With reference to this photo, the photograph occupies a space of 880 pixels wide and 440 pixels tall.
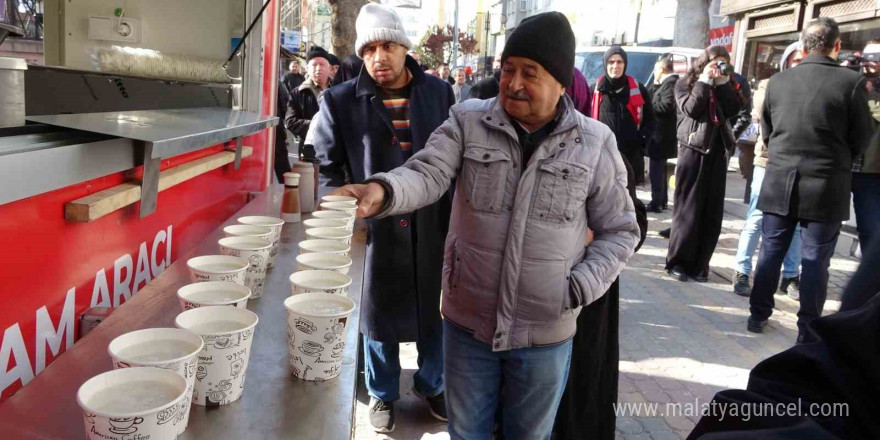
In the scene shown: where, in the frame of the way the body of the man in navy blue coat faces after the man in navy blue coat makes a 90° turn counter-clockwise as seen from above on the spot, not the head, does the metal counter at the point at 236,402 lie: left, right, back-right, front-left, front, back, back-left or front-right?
right

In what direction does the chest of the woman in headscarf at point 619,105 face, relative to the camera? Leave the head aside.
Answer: toward the camera

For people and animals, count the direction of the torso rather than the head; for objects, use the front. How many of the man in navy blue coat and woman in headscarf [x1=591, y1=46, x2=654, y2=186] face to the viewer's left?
0

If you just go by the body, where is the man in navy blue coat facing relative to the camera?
toward the camera

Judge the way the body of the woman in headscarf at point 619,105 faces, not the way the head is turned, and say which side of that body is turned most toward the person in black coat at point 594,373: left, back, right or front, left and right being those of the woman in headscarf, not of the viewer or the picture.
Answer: front

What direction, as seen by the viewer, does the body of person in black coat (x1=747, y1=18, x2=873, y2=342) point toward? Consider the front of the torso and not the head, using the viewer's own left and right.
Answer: facing away from the viewer

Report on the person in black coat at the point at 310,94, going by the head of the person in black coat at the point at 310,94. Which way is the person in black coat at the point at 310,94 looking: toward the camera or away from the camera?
toward the camera

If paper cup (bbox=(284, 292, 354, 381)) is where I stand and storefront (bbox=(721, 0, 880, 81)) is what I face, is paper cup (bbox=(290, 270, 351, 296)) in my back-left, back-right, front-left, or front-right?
front-left

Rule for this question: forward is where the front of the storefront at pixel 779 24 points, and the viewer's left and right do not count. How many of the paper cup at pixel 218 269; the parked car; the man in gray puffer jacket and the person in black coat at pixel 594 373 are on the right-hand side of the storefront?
1

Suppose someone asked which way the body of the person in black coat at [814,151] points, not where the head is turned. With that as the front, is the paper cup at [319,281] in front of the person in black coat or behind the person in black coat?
behind

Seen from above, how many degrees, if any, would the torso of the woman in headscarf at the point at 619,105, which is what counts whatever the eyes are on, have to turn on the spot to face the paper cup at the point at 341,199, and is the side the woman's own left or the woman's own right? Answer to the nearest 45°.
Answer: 0° — they already face it

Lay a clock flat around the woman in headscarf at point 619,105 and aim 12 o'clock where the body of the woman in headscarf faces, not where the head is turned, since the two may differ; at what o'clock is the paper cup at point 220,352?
The paper cup is roughly at 12 o'clock from the woman in headscarf.

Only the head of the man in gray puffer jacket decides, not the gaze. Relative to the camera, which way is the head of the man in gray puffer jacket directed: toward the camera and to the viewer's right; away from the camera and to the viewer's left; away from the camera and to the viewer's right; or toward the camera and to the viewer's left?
toward the camera and to the viewer's left

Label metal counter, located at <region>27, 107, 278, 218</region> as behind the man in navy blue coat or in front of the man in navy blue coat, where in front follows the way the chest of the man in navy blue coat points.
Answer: in front

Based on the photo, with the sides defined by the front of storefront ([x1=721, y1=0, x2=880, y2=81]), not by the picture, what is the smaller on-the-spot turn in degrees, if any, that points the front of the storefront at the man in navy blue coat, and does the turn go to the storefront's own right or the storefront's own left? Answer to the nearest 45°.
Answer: approximately 45° to the storefront's own left

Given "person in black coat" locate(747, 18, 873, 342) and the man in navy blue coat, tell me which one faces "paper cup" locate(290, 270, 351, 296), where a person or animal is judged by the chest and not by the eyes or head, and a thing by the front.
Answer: the man in navy blue coat

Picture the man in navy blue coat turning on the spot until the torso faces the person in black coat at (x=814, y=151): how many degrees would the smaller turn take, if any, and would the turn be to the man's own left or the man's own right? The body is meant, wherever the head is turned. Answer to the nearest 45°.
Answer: approximately 90° to the man's own left
